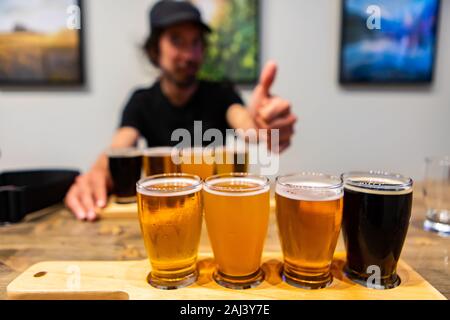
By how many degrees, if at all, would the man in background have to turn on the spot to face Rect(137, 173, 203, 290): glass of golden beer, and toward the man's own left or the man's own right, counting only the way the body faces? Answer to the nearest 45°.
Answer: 0° — they already face it

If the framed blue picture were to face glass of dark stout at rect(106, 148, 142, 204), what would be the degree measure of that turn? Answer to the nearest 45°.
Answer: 0° — it already faces it

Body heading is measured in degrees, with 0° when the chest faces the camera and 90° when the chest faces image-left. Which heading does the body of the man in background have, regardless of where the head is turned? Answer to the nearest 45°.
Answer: approximately 0°

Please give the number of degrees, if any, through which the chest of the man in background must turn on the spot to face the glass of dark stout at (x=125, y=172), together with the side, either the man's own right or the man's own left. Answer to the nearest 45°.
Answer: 0° — they already face it
